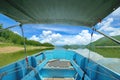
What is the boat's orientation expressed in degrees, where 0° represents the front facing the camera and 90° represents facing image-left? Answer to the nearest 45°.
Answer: approximately 180°
